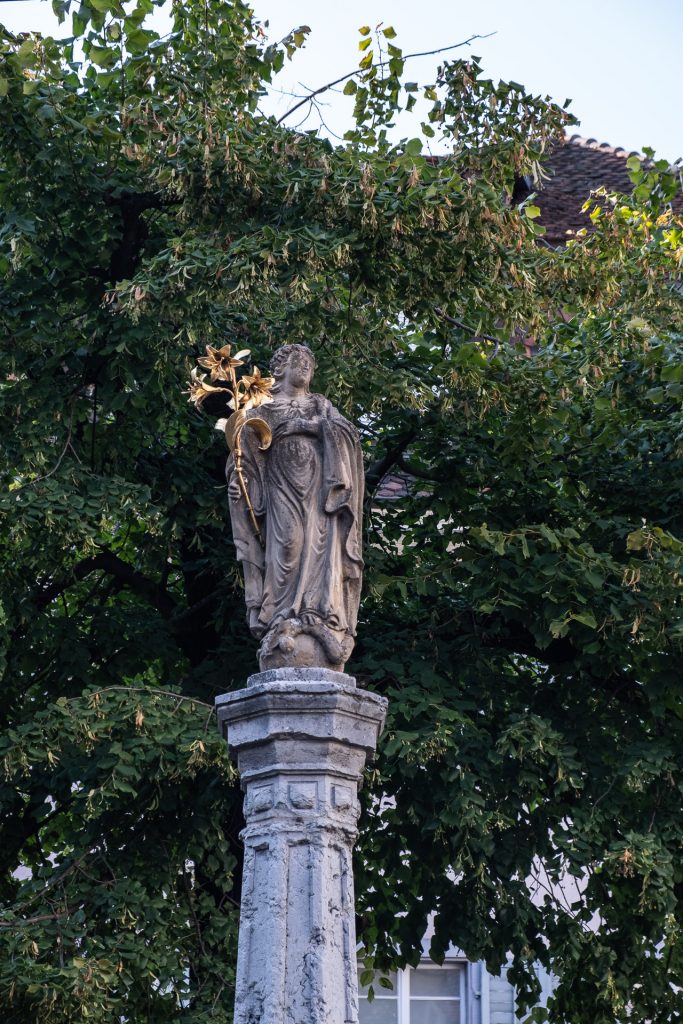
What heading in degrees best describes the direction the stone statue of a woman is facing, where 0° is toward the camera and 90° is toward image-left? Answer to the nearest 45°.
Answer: approximately 0°

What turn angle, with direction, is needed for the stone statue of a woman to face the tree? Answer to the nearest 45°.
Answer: approximately 180°
